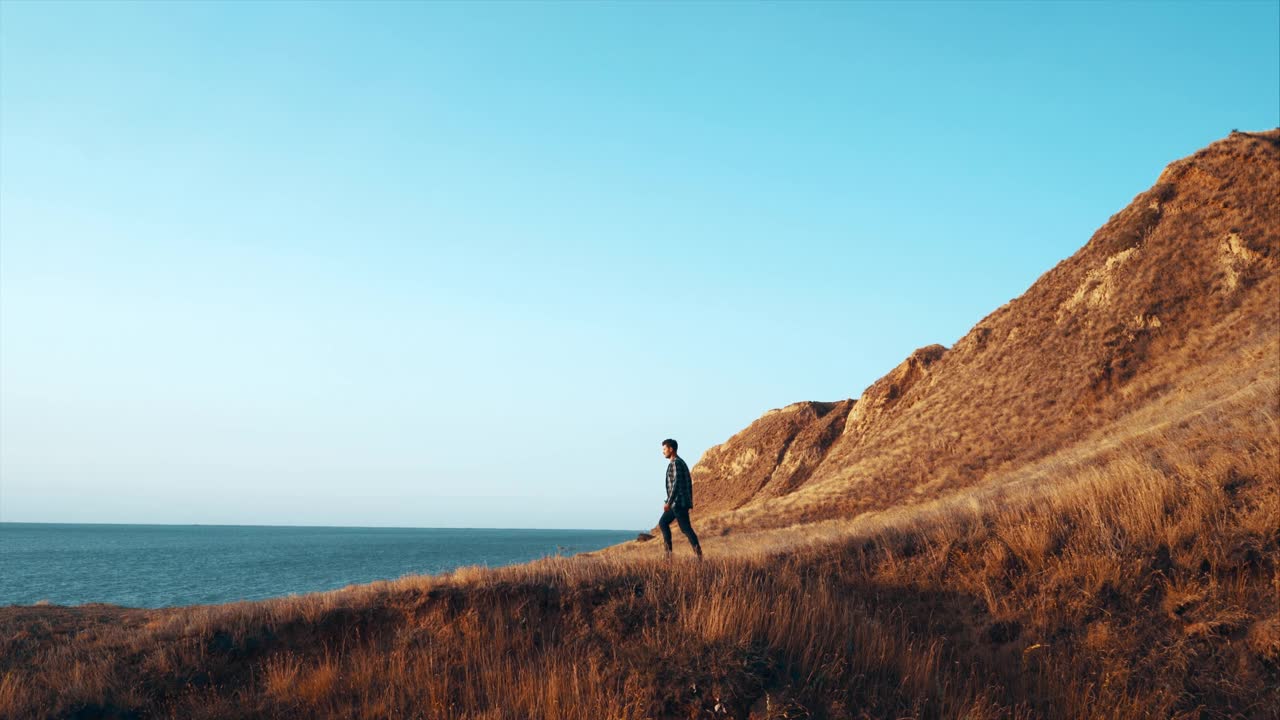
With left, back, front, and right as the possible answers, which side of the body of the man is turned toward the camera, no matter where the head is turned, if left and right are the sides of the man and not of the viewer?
left

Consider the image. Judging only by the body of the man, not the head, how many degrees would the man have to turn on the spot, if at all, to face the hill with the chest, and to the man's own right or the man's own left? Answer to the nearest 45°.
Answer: approximately 135° to the man's own right

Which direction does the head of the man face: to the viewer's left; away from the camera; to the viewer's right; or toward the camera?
to the viewer's left
